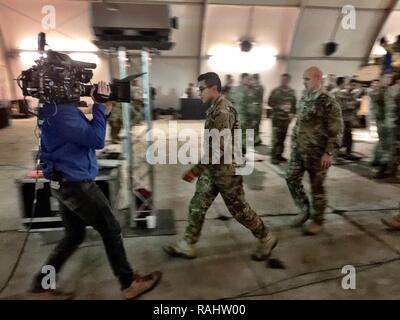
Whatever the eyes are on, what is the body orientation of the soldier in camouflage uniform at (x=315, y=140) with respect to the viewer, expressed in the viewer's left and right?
facing the viewer and to the left of the viewer

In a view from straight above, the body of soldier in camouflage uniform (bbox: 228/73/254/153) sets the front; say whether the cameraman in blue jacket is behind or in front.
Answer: in front

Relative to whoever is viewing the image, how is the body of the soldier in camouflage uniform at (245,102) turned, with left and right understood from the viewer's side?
facing the viewer

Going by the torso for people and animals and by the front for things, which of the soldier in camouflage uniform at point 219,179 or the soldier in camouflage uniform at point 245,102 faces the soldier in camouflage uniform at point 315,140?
the soldier in camouflage uniform at point 245,102

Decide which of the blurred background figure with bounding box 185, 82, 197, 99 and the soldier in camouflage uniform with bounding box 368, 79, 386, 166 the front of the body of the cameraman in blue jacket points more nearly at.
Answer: the soldier in camouflage uniform

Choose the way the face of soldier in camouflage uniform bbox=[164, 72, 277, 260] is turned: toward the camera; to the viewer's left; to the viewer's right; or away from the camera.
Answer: to the viewer's left

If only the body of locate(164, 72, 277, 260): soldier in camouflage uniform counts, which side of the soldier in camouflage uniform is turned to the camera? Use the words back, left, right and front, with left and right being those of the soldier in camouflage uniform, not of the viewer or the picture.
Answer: left

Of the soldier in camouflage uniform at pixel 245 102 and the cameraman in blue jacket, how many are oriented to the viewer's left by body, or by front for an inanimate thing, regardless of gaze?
0

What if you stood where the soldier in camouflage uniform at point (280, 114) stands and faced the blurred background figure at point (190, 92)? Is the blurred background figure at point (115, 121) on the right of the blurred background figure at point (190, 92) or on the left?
left

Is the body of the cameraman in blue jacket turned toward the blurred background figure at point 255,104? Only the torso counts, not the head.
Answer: no

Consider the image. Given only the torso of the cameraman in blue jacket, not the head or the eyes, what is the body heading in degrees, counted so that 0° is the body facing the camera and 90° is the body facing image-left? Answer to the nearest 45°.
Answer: approximately 270°

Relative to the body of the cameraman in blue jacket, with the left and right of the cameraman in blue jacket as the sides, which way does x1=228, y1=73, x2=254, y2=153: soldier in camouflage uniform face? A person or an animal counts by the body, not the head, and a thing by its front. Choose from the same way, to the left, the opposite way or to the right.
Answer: to the right
